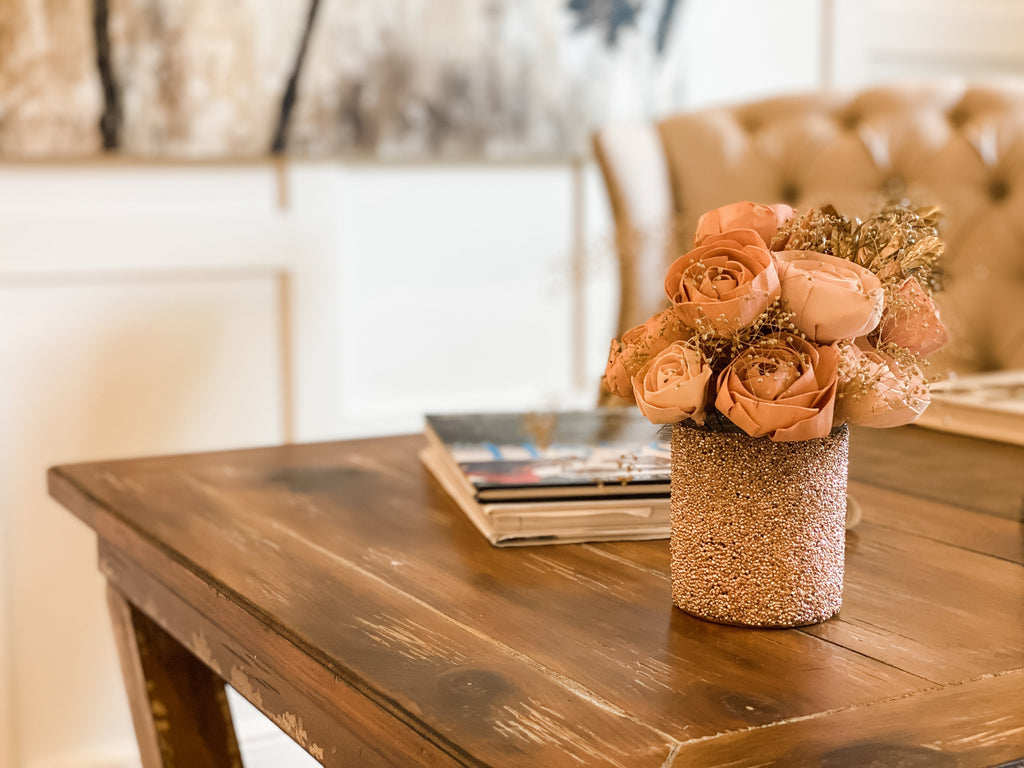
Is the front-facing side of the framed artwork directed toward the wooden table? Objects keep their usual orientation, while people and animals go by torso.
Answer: yes

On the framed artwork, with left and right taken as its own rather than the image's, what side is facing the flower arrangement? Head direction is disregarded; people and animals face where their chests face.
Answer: front

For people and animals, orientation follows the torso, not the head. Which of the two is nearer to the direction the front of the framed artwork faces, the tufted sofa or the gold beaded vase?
the gold beaded vase

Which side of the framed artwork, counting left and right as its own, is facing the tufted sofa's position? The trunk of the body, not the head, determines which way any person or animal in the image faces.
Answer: left

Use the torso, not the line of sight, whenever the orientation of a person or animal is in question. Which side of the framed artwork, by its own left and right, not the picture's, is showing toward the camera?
front

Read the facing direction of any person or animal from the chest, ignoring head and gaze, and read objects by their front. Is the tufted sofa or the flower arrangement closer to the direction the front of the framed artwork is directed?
the flower arrangement

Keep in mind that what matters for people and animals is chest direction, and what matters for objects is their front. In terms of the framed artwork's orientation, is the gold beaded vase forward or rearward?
forward

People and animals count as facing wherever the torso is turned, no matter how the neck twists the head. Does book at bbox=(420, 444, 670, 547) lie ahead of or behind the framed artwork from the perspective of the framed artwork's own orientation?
ahead
